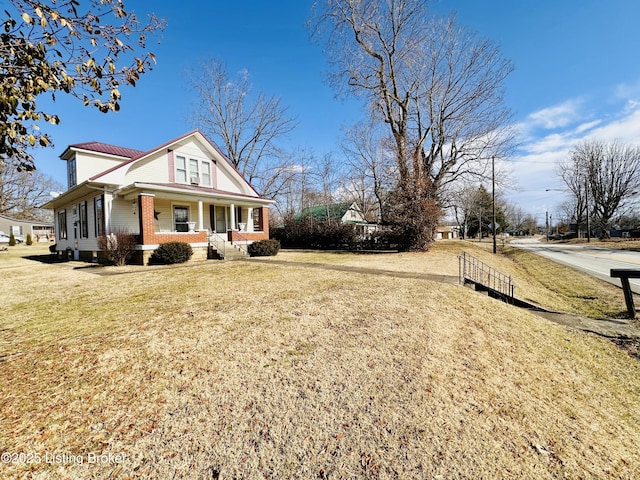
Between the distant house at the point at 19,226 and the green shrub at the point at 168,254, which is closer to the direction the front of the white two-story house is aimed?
the green shrub

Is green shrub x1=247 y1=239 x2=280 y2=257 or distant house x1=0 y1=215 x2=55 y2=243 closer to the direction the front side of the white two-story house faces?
the green shrub

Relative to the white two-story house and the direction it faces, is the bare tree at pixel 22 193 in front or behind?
behind

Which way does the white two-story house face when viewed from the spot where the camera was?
facing the viewer and to the right of the viewer

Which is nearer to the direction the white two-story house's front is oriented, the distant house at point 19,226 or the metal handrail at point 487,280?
the metal handrail

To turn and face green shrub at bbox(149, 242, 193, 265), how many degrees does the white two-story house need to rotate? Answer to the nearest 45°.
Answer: approximately 45° to its right

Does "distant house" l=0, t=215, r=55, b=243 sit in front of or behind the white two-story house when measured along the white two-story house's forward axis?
behind

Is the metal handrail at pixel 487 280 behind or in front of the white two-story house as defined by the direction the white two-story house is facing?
in front

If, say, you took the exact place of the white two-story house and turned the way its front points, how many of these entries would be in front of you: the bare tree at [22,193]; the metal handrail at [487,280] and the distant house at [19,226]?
1
